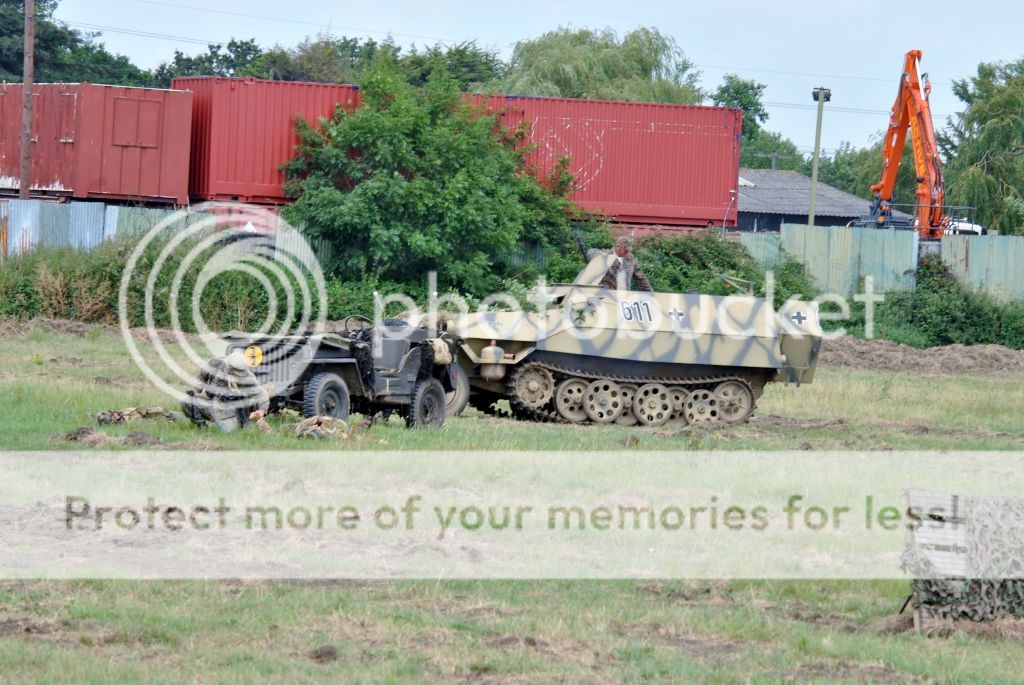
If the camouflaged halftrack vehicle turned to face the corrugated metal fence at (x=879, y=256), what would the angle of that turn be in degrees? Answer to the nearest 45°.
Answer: approximately 90° to its right

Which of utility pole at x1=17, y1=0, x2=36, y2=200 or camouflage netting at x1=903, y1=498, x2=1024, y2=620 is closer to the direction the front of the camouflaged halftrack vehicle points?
the utility pole

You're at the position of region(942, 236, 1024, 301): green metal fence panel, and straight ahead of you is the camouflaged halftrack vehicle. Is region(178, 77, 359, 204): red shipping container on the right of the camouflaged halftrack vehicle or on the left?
right

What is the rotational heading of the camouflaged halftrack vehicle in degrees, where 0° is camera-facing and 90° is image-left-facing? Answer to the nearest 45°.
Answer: approximately 90°

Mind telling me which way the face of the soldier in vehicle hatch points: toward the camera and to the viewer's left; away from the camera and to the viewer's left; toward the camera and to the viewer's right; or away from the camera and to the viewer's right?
toward the camera and to the viewer's left

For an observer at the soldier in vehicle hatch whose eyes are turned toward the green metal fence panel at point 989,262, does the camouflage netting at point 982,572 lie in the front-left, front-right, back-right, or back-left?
back-right

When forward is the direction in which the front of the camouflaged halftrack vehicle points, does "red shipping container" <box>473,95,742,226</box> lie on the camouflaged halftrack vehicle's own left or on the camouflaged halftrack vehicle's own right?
on the camouflaged halftrack vehicle's own right

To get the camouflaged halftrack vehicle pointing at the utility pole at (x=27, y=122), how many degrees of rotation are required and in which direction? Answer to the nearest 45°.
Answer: approximately 45° to its right
